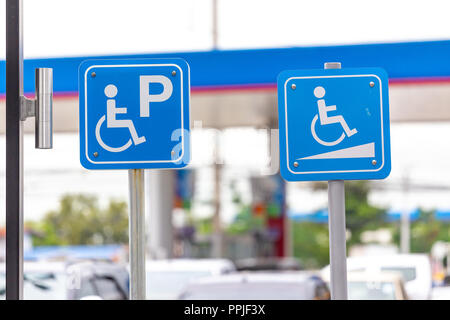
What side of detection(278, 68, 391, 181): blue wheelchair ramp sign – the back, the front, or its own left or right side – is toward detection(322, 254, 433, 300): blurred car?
back

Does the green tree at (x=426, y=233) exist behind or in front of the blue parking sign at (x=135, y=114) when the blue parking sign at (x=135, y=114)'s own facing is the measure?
behind

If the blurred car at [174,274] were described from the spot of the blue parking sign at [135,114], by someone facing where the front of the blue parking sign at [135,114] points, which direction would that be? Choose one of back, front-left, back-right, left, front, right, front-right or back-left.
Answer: back

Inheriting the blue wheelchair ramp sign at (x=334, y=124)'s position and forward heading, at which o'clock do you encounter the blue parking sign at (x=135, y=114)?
the blue parking sign at (x=135, y=114) is roughly at 3 o'clock from the blue wheelchair ramp sign at (x=334, y=124).

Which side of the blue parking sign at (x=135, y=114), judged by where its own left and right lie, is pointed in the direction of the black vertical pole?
right

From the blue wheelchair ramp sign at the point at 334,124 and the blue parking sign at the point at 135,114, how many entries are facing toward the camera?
2

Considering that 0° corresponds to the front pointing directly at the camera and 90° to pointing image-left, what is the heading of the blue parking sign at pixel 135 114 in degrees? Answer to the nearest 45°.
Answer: approximately 0°

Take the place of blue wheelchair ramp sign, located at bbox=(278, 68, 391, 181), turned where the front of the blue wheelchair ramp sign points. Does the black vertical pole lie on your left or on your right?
on your right

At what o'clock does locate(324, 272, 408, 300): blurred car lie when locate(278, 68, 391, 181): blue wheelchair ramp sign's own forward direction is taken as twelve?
The blurred car is roughly at 6 o'clock from the blue wheelchair ramp sign.

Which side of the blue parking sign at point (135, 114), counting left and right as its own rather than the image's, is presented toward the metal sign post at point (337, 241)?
left

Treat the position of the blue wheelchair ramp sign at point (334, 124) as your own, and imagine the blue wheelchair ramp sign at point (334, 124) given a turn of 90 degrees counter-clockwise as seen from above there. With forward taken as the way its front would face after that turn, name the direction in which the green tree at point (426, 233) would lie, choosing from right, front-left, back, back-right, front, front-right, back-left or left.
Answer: left
